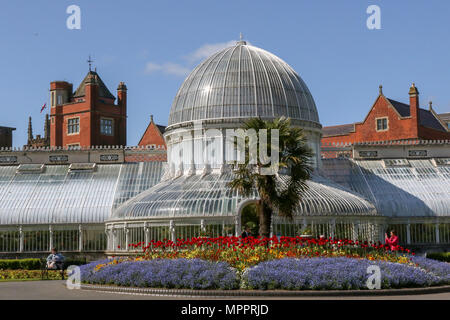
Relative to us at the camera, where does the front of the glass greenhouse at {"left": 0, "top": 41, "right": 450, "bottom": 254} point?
facing the viewer

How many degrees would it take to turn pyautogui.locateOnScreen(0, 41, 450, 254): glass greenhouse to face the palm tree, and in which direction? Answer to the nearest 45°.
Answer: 0° — it already faces it

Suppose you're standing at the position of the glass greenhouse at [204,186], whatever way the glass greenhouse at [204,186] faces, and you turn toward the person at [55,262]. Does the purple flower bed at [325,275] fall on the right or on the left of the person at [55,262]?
left

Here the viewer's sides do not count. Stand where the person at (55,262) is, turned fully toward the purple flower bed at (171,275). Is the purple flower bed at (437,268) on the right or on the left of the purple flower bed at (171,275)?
left

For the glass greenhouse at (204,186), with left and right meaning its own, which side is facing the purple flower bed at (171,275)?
front

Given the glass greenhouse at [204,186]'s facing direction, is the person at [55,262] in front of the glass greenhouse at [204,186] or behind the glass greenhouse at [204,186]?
in front

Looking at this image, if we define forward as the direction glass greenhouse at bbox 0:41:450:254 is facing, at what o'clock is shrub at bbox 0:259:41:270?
The shrub is roughly at 2 o'clock from the glass greenhouse.

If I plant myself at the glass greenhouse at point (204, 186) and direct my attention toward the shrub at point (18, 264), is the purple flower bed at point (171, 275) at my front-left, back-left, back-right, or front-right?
front-left

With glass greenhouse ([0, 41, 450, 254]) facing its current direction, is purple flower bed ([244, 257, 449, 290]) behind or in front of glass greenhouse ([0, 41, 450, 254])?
in front

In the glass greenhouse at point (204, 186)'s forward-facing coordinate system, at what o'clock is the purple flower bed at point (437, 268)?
The purple flower bed is roughly at 11 o'clock from the glass greenhouse.
